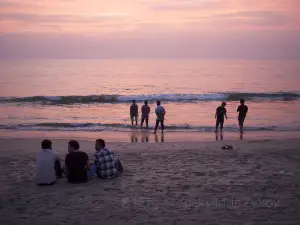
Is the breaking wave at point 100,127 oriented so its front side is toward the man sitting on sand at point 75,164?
yes

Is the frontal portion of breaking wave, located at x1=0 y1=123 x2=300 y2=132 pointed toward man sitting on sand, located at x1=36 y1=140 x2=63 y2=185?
yes

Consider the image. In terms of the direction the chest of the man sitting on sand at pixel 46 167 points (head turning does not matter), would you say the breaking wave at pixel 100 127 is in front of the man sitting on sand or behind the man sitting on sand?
in front

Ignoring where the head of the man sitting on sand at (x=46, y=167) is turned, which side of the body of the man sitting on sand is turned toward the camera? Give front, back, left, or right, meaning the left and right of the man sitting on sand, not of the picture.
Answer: back

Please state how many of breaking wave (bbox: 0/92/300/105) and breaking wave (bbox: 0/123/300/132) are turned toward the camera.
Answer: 2

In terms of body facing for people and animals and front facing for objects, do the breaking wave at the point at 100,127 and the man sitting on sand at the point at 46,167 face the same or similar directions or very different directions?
very different directions

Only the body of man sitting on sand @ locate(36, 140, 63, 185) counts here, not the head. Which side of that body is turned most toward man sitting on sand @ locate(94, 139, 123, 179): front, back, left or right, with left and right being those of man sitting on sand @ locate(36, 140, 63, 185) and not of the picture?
right

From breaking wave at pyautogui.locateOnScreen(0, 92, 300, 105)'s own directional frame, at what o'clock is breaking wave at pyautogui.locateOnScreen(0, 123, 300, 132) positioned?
breaking wave at pyautogui.locateOnScreen(0, 123, 300, 132) is roughly at 12 o'clock from breaking wave at pyautogui.locateOnScreen(0, 92, 300, 105).

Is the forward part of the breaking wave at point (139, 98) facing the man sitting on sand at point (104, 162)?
yes
